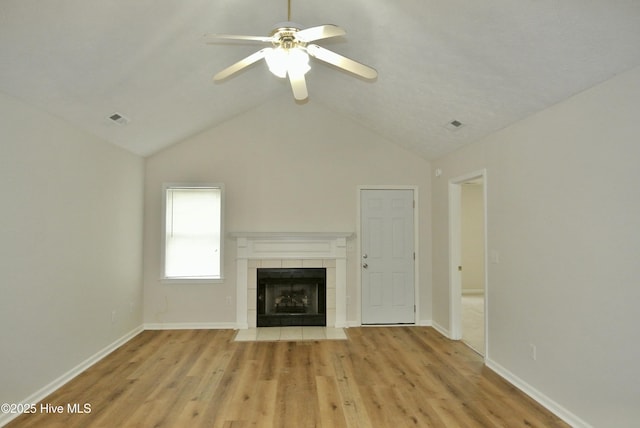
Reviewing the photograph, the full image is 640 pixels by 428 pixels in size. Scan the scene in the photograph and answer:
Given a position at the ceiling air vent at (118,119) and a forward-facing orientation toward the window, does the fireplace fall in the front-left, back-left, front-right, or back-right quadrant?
front-right

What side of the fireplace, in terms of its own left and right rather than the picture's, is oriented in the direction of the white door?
left

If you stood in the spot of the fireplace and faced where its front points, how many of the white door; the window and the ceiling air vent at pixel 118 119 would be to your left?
1

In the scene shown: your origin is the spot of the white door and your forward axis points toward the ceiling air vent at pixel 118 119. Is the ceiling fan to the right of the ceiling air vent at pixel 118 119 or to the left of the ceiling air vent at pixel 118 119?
left

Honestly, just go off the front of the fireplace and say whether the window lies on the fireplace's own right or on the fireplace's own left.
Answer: on the fireplace's own right

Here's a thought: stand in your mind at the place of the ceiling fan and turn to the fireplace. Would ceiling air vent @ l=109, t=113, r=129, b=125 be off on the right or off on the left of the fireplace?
left

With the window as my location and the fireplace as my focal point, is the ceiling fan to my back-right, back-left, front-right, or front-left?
front-right

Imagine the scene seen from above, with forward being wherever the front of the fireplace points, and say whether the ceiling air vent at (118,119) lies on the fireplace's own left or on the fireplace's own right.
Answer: on the fireplace's own right

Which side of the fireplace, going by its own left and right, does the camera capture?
front

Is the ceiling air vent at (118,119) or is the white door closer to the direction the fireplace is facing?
the ceiling air vent

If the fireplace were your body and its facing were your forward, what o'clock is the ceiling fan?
The ceiling fan is roughly at 12 o'clock from the fireplace.

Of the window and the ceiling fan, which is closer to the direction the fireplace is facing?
the ceiling fan

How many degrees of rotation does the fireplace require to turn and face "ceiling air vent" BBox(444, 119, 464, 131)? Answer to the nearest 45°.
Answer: approximately 45° to its left
